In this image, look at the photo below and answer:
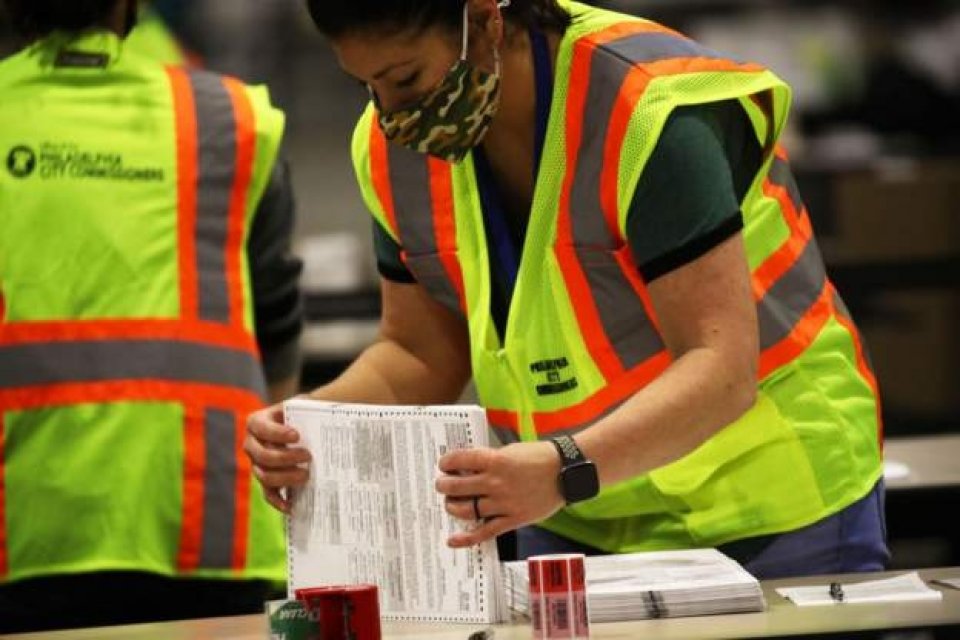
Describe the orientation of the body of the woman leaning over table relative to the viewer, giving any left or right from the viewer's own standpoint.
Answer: facing the viewer and to the left of the viewer

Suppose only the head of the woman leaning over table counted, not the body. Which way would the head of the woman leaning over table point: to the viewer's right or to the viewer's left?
to the viewer's left
